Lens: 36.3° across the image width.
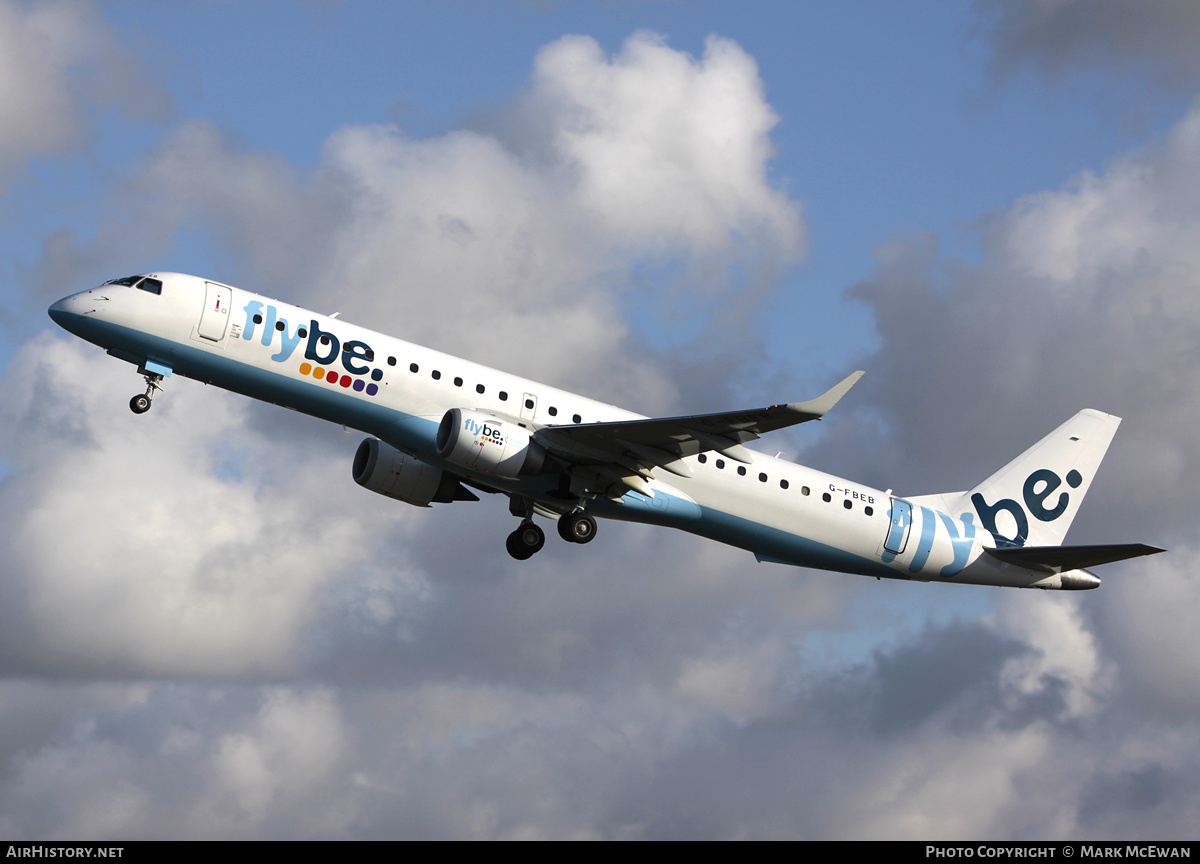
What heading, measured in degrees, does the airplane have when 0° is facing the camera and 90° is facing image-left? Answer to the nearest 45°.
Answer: approximately 90°
